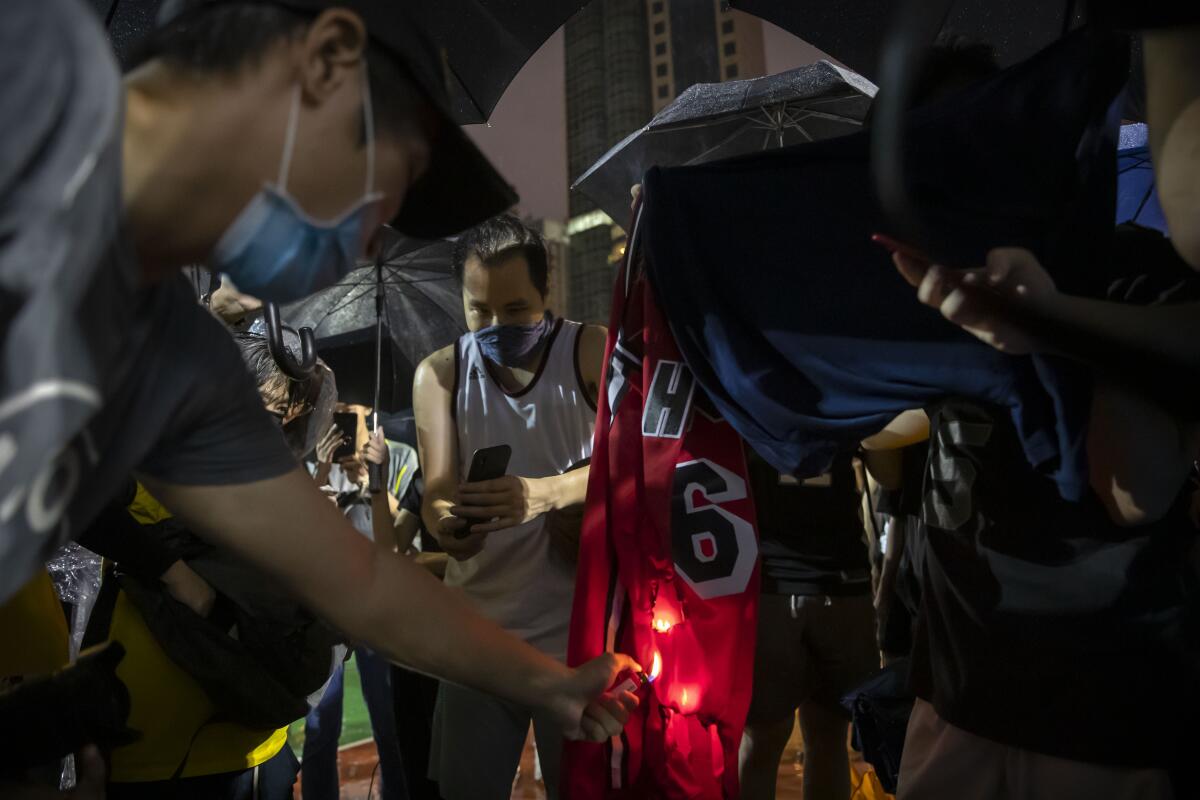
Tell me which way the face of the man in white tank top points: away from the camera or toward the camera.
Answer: toward the camera

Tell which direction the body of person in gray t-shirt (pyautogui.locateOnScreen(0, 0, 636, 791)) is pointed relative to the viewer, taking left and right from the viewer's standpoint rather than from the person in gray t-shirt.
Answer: facing the viewer and to the right of the viewer

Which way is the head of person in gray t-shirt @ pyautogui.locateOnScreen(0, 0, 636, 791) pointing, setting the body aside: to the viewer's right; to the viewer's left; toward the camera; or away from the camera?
to the viewer's right

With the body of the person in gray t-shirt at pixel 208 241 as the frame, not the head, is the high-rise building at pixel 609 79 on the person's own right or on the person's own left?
on the person's own left

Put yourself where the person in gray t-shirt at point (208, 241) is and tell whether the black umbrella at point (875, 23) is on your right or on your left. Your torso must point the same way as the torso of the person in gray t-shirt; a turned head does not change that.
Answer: on your left
